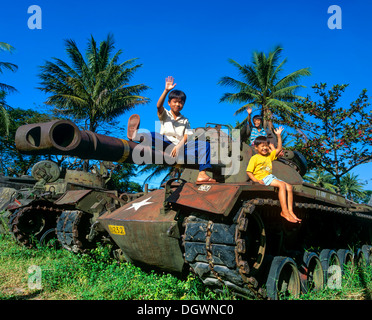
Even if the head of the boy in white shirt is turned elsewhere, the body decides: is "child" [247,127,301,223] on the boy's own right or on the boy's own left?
on the boy's own left

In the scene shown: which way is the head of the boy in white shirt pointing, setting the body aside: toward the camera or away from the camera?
toward the camera

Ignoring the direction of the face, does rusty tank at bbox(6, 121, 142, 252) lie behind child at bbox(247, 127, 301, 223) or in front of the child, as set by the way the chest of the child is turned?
behind

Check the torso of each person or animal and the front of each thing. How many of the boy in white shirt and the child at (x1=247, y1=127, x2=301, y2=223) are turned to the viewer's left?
0

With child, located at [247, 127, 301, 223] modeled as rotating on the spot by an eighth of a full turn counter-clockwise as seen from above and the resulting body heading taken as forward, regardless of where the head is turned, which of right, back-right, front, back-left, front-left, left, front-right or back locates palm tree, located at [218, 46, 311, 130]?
left

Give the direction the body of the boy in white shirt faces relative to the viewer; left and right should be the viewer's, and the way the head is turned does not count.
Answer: facing the viewer

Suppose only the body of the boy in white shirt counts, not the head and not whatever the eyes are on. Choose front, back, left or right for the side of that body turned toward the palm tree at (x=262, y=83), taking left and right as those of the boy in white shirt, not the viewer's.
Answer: back

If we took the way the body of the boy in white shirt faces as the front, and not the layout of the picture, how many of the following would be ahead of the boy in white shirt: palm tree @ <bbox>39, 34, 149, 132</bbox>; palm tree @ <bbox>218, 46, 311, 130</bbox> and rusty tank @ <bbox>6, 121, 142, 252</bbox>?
0

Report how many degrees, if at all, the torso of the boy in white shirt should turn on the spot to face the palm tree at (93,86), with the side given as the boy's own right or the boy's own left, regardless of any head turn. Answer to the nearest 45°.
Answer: approximately 180°

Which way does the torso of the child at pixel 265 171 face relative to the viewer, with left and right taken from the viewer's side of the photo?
facing the viewer and to the right of the viewer

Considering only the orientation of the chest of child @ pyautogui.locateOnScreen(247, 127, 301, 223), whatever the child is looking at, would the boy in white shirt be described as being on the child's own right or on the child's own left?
on the child's own right
